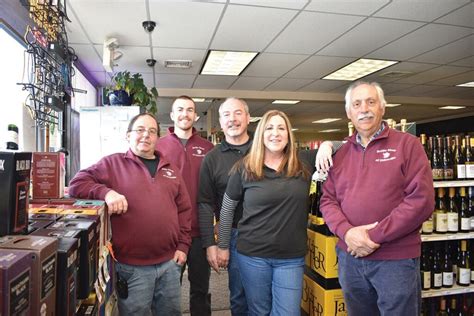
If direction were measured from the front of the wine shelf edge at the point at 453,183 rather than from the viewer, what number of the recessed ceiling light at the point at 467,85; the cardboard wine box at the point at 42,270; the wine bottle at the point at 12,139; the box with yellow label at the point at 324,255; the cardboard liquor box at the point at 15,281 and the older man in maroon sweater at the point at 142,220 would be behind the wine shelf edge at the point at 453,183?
1

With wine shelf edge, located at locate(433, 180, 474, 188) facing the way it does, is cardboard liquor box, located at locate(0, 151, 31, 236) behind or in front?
in front

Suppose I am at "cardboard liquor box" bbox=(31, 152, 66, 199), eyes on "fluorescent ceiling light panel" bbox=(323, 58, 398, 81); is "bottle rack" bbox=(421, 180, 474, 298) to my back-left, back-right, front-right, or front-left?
front-right

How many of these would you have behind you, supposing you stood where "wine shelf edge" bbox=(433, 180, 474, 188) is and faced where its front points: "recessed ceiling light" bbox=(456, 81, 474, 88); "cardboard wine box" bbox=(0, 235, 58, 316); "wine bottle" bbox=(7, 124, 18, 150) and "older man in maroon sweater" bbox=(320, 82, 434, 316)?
1

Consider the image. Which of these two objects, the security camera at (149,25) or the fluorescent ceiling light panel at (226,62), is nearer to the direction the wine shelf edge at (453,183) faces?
the security camera

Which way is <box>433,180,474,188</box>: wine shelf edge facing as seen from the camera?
toward the camera

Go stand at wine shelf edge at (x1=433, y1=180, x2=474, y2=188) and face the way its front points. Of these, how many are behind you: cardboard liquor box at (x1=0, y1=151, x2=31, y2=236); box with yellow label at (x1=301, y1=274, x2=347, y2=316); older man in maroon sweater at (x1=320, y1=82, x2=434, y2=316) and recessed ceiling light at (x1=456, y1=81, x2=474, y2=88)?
1

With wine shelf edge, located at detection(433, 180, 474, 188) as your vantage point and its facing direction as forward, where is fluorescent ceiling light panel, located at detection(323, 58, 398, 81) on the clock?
The fluorescent ceiling light panel is roughly at 5 o'clock from the wine shelf edge.

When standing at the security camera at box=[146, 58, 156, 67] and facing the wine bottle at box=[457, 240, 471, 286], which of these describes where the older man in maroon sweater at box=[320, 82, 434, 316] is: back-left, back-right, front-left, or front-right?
front-right

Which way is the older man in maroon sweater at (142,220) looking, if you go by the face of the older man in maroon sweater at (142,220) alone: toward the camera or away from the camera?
toward the camera

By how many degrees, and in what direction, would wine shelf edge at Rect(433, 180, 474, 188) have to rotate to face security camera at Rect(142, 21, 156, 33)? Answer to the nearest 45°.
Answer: approximately 90° to its right

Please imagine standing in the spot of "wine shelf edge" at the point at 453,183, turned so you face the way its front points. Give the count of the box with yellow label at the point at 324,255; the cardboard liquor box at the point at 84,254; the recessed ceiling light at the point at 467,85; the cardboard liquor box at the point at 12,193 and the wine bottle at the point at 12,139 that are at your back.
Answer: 1
